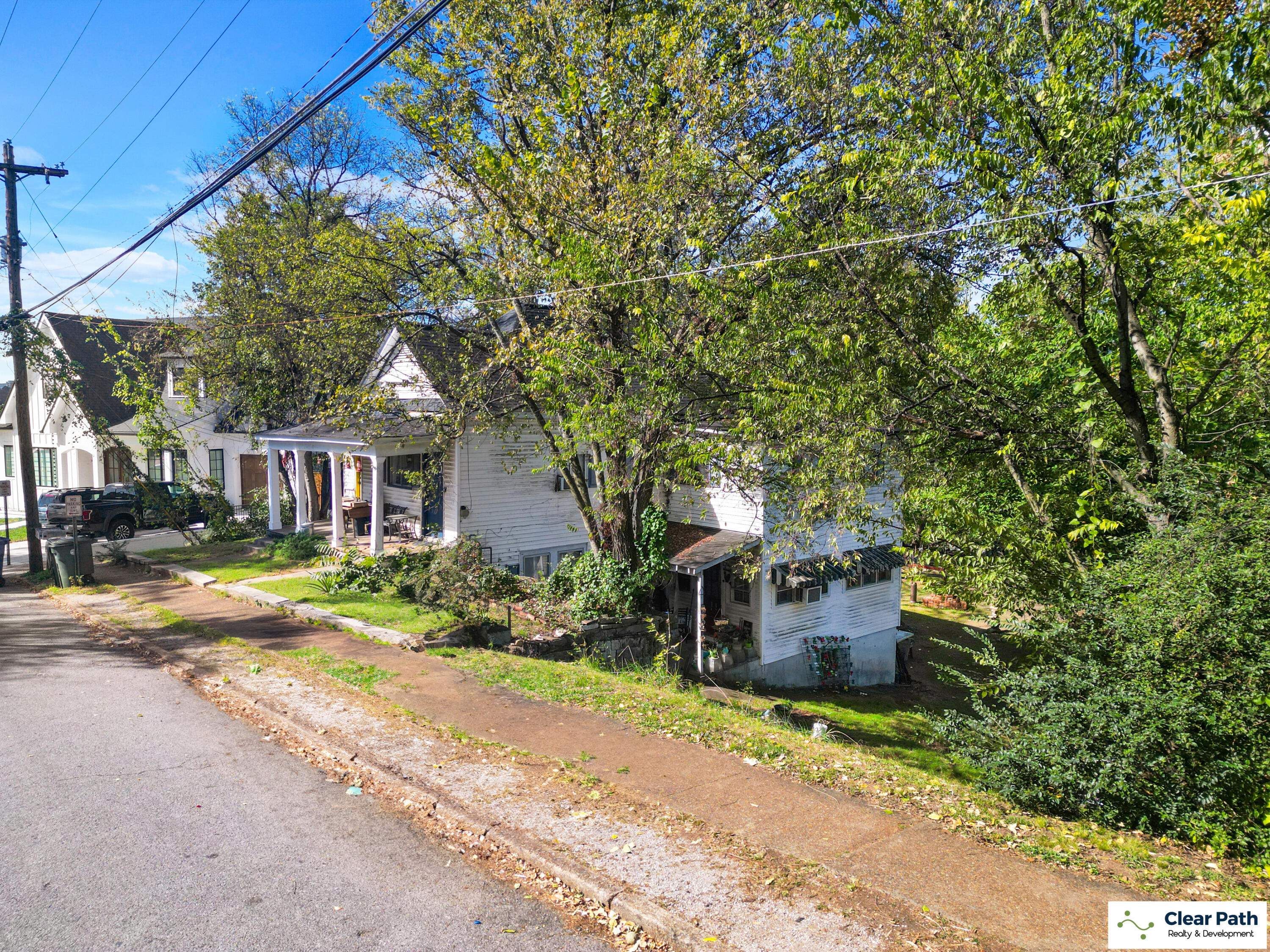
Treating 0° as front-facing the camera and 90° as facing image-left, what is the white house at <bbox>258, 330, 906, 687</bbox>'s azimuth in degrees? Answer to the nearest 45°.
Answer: approximately 45°

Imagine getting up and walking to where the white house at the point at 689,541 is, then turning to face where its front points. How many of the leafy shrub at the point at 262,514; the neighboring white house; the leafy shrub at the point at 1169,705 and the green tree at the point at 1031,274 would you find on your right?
2

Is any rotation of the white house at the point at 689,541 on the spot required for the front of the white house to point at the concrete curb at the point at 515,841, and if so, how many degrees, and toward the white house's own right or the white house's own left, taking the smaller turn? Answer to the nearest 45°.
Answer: approximately 45° to the white house's own left

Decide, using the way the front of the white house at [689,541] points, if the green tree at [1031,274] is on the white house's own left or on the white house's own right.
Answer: on the white house's own left

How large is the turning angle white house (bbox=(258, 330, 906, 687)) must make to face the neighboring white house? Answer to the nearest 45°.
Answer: approximately 90° to its right

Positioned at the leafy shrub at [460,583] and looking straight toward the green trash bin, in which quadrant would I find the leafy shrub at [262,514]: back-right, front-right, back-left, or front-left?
front-right

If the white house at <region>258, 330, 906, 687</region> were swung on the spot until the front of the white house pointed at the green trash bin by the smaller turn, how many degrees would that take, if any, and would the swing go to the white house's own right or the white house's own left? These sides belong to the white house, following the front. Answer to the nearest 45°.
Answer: approximately 45° to the white house's own right

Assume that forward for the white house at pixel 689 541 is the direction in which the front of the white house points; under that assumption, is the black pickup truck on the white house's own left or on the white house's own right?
on the white house's own right

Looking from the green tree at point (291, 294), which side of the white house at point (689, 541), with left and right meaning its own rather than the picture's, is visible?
right

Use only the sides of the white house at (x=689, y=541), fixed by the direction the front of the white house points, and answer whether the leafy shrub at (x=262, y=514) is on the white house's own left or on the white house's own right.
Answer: on the white house's own right

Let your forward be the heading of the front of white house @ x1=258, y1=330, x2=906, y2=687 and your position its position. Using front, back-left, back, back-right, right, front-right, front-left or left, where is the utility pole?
front-right
